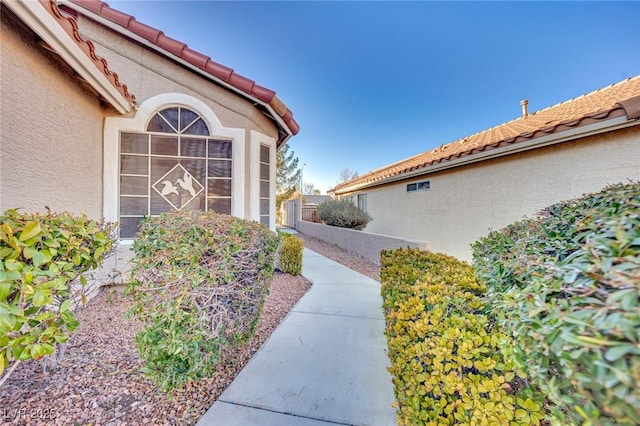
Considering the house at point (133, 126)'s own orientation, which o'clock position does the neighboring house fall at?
The neighboring house is roughly at 10 o'clock from the house.

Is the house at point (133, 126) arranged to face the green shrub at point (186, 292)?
yes

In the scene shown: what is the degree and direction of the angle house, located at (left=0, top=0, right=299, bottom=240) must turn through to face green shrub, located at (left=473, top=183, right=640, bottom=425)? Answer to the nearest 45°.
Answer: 0° — it already faces it

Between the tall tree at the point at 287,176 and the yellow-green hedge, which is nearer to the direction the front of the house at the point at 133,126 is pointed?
the yellow-green hedge

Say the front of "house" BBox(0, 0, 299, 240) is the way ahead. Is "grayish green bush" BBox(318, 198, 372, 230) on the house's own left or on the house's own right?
on the house's own left

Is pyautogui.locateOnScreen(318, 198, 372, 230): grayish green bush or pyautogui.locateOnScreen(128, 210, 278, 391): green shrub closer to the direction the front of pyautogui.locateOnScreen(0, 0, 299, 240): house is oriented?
the green shrub

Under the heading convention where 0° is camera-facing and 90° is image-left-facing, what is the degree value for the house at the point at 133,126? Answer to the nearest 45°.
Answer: approximately 0°

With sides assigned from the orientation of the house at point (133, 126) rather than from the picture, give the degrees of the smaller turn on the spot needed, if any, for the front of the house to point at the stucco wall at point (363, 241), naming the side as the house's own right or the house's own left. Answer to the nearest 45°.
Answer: approximately 90° to the house's own left

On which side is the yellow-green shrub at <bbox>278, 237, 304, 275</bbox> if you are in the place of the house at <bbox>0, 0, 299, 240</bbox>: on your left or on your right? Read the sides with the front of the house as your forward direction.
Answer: on your left
